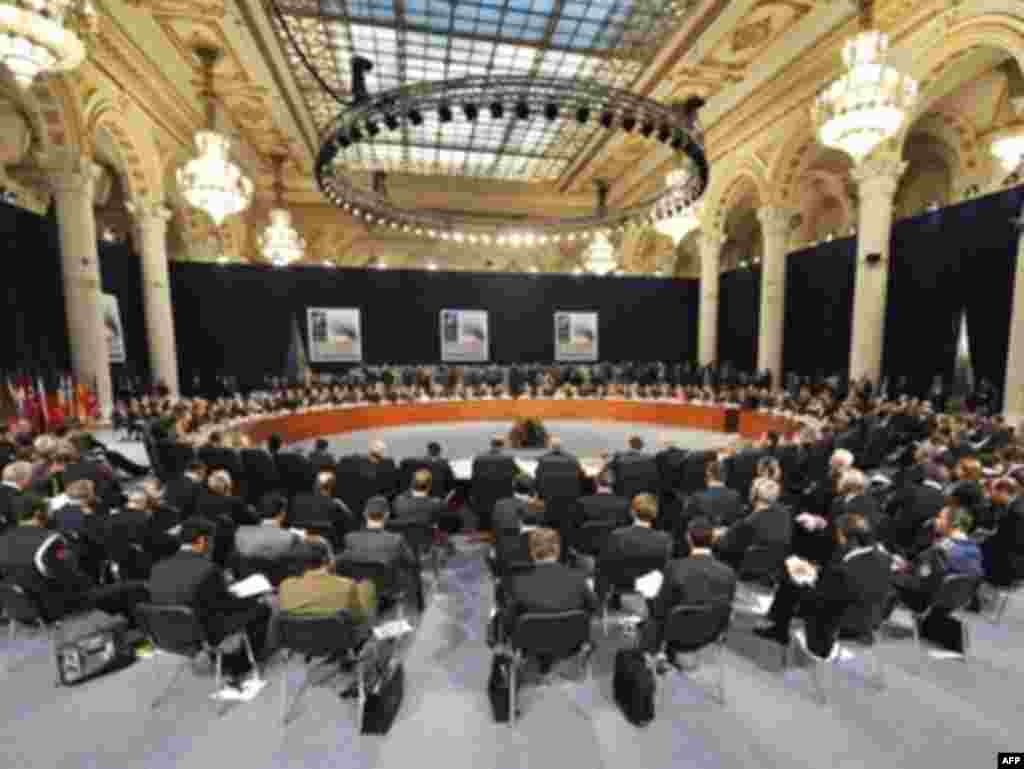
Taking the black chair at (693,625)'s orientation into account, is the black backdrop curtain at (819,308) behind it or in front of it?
in front

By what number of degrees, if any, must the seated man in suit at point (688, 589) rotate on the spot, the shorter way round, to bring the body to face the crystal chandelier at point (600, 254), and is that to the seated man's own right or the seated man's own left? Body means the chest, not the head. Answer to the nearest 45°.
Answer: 0° — they already face it

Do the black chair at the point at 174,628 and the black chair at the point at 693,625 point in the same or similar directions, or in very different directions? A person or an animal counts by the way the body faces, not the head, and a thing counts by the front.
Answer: same or similar directions

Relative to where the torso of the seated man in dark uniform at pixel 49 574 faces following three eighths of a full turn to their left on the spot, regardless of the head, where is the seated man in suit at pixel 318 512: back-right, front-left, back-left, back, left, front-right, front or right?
back

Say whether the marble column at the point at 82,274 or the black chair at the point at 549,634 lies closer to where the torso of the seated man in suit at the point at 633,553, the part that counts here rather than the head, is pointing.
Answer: the marble column

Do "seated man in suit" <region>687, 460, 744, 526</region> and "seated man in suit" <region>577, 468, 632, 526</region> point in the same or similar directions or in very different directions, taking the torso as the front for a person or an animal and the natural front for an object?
same or similar directions

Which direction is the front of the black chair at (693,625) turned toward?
away from the camera

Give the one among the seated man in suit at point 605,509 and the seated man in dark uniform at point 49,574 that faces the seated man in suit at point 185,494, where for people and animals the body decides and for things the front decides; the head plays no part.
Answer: the seated man in dark uniform at point 49,574

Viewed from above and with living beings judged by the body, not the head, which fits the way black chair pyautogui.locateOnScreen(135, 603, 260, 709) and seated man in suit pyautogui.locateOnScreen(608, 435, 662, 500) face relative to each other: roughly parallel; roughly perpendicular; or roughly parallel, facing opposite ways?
roughly parallel

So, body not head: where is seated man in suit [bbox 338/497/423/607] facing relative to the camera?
away from the camera

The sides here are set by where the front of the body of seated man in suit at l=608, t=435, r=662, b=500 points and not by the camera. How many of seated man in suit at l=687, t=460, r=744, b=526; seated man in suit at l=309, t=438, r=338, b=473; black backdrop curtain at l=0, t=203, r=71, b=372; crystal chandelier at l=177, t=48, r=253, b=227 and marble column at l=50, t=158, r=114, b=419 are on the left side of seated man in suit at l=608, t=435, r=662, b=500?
4

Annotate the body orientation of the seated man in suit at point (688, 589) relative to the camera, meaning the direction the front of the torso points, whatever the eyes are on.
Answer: away from the camera

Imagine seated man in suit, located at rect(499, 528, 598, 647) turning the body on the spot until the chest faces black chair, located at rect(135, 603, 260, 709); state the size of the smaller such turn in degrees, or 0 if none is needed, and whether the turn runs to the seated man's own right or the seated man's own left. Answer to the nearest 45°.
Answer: approximately 90° to the seated man's own left

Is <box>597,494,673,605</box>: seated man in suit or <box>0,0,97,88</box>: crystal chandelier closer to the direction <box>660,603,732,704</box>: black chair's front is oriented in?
the seated man in suit

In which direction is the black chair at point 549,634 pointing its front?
away from the camera

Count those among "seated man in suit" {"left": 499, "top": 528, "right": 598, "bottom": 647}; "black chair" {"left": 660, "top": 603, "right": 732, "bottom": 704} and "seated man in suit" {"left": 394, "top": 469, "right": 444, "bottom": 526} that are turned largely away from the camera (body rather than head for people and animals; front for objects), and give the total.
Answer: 3

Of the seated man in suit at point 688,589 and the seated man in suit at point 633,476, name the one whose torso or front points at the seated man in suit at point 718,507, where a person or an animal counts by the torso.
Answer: the seated man in suit at point 688,589

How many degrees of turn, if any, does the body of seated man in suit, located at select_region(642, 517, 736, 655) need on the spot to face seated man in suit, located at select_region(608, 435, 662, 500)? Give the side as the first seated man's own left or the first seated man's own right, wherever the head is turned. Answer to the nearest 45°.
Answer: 0° — they already face them
